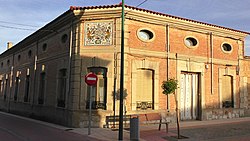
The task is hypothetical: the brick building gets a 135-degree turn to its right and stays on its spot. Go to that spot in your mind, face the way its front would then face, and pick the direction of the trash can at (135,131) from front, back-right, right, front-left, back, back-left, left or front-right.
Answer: left

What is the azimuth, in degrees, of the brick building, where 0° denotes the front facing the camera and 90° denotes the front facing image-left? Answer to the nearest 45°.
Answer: approximately 315°
